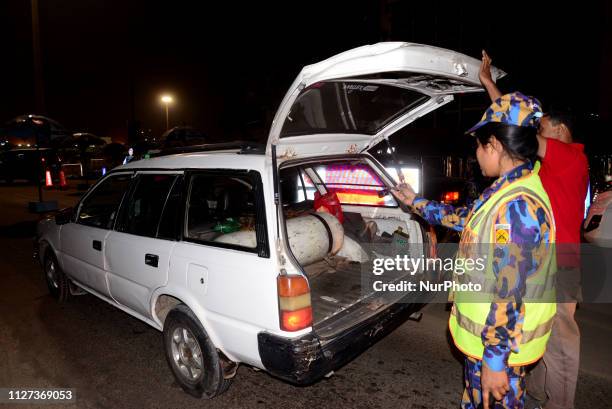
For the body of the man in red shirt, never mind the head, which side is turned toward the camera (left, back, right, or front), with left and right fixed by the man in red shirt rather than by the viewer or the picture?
left

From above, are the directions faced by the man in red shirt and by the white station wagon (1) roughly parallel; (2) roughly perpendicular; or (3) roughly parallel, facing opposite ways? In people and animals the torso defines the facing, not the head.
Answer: roughly parallel

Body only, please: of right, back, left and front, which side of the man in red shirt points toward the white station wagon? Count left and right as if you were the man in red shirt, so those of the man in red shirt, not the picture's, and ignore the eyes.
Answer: front

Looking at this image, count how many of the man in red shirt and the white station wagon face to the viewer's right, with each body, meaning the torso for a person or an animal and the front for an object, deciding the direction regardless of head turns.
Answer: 0

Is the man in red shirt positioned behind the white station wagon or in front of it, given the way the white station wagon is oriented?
behind

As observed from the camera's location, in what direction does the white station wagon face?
facing away from the viewer and to the left of the viewer

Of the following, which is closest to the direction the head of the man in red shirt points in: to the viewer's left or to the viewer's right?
to the viewer's left
